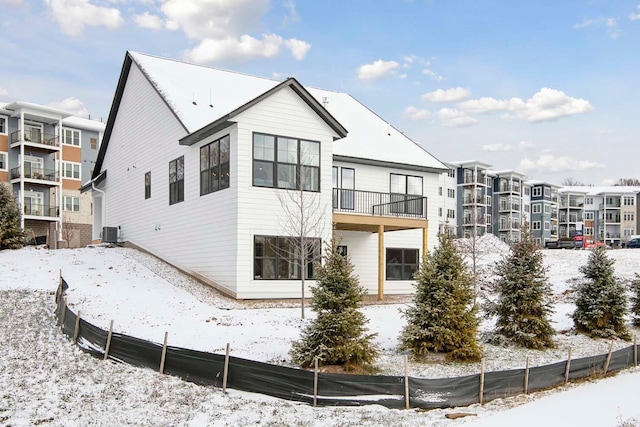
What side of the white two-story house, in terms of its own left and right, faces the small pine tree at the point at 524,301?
back

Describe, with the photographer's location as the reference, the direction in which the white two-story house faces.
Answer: facing away from the viewer and to the left of the viewer

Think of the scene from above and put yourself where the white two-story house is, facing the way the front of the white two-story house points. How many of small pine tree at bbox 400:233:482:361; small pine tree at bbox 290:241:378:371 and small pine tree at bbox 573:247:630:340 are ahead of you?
0

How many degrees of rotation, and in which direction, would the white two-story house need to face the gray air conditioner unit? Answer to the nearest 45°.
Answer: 0° — it already faces it

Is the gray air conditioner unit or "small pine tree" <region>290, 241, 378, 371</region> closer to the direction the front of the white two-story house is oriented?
the gray air conditioner unit

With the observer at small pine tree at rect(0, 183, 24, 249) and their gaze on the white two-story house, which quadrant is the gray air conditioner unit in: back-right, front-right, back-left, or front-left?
front-left

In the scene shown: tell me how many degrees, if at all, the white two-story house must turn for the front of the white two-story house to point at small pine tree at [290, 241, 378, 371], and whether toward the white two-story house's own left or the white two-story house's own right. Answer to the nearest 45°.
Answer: approximately 135° to the white two-story house's own left

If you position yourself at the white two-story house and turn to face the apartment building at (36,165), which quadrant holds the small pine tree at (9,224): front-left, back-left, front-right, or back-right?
front-left
